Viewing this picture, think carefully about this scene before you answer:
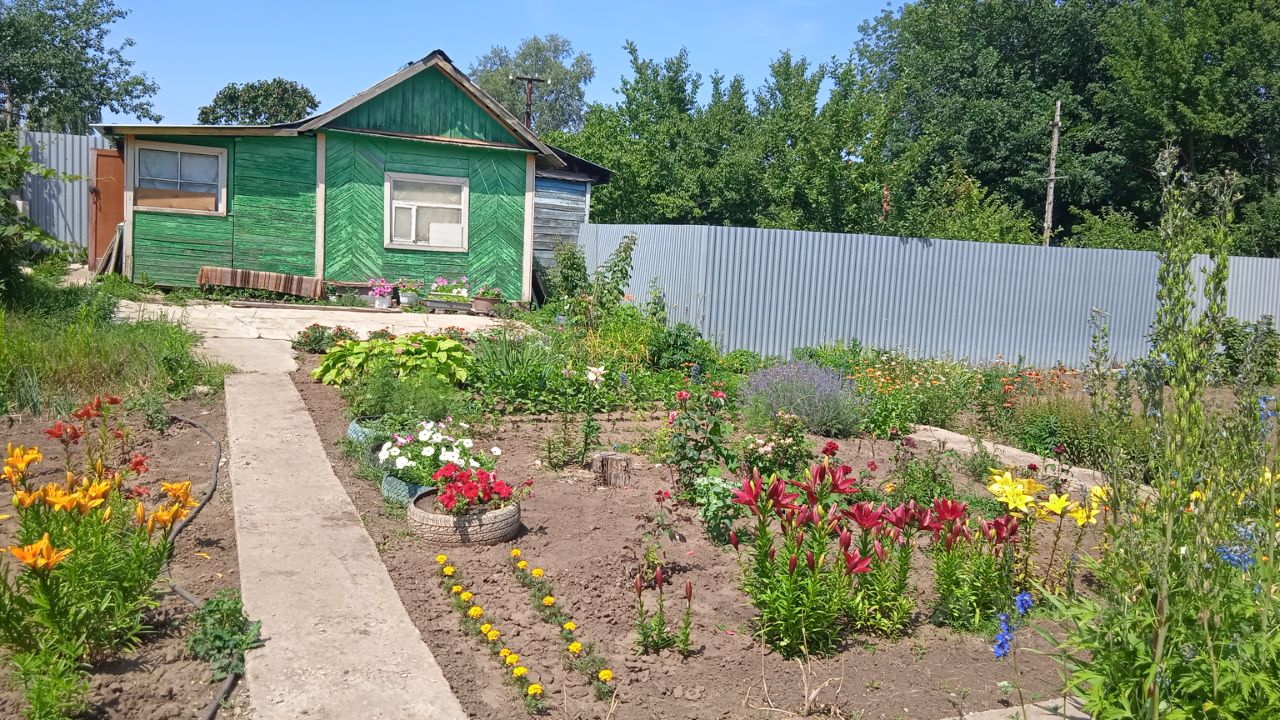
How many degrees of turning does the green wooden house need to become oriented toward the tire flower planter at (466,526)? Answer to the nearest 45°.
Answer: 0° — it already faces it

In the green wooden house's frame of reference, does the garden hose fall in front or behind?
in front

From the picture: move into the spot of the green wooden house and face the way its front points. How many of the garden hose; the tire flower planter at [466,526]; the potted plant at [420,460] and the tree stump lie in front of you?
4

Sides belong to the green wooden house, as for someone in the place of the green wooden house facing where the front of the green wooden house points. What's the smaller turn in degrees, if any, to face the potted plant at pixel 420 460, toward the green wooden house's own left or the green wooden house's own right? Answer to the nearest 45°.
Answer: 0° — it already faces it

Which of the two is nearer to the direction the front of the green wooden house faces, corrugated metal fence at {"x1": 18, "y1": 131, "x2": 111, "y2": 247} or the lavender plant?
the lavender plant

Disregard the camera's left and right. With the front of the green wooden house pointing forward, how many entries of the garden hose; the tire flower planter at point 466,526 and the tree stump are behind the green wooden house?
0

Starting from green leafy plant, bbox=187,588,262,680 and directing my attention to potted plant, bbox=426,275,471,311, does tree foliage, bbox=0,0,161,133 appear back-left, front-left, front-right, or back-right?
front-left

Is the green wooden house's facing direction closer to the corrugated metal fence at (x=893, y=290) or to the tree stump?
the tree stump

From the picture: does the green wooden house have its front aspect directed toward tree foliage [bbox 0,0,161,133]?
no

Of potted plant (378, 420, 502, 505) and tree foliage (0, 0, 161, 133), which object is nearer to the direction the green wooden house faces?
the potted plant

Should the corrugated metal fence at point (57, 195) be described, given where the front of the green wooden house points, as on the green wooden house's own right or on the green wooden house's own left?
on the green wooden house's own right

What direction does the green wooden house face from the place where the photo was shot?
facing the viewer

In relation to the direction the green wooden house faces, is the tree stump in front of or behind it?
in front

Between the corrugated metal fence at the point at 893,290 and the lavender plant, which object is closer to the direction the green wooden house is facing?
the lavender plant

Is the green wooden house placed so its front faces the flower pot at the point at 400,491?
yes

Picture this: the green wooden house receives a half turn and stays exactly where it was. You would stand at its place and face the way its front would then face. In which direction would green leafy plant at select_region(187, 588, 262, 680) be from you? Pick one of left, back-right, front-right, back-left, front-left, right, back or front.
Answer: back
